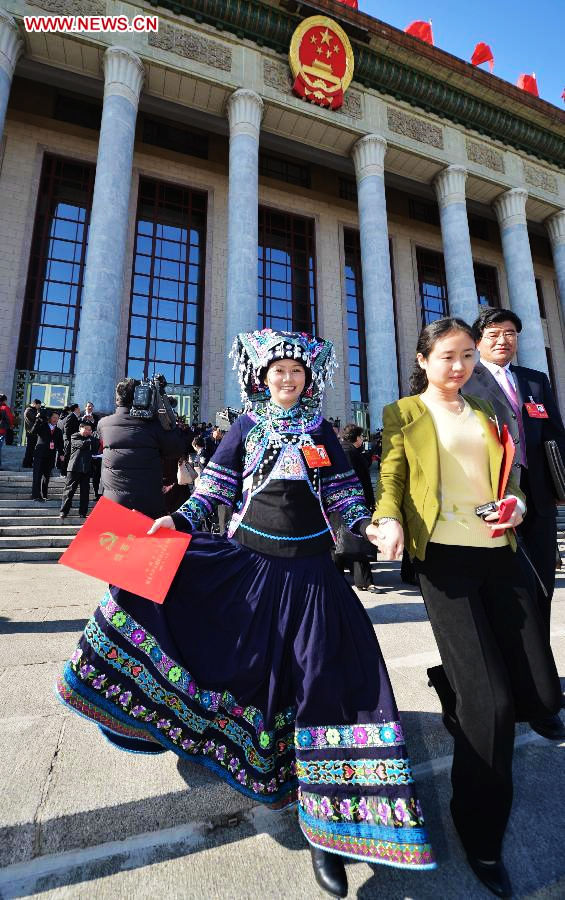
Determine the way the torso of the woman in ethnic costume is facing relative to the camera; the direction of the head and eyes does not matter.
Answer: toward the camera

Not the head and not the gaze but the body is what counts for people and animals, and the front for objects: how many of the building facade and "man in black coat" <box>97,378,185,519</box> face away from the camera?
1

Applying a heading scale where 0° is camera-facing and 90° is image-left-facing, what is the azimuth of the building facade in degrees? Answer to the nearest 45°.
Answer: approximately 315°

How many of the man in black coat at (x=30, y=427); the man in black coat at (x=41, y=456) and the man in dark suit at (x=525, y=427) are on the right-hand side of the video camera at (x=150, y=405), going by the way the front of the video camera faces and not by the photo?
1

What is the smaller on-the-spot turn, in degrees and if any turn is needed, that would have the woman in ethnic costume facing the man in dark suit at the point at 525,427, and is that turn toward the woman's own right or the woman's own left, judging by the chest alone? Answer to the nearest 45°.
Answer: approximately 90° to the woman's own left

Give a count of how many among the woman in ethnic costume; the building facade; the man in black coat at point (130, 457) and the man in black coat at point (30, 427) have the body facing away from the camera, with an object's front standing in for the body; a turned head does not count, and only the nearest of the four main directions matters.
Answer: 1

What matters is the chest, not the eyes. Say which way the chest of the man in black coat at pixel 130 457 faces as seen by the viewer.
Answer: away from the camera
